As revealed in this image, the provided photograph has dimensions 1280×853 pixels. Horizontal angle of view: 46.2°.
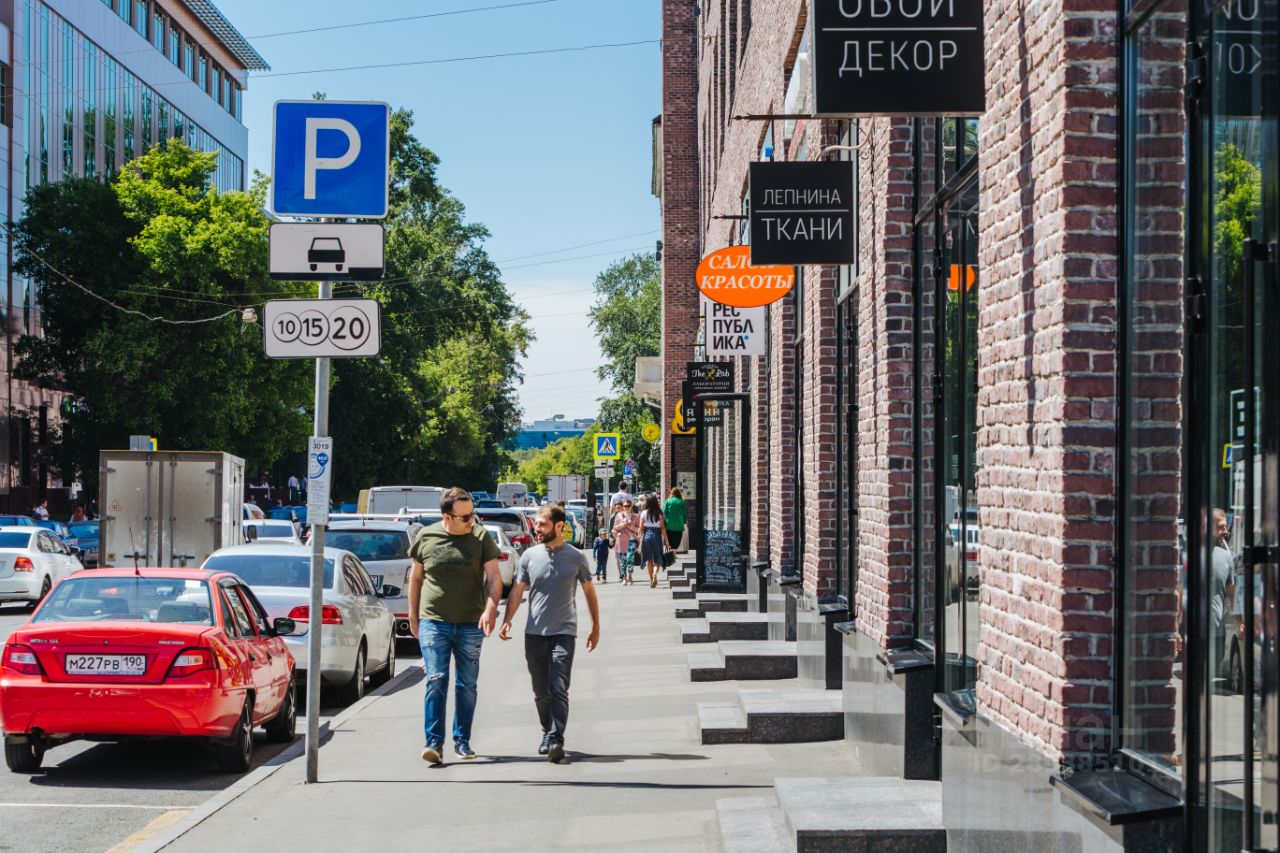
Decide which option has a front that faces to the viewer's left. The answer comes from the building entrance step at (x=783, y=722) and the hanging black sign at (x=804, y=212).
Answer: the building entrance step

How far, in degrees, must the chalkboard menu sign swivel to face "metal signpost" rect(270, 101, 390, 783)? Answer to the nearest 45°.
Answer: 0° — it already faces it

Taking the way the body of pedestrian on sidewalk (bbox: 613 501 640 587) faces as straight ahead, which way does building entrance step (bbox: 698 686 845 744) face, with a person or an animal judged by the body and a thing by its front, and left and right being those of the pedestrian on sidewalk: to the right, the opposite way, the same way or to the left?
to the right

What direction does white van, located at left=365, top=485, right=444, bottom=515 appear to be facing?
away from the camera

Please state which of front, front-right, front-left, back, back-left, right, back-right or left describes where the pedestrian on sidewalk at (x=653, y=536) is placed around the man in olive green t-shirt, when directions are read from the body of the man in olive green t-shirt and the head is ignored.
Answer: back

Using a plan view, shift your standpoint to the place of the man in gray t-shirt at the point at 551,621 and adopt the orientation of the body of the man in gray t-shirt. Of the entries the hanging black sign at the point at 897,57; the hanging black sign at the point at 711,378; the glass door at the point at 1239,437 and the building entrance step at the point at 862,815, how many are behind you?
1

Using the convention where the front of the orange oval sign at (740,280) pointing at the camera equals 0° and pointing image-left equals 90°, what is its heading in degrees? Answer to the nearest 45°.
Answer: approximately 0°

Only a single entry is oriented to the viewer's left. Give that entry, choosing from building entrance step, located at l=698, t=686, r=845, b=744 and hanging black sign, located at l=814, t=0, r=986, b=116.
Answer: the building entrance step

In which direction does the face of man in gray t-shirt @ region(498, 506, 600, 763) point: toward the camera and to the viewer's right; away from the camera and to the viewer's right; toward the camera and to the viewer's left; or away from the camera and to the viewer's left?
toward the camera and to the viewer's left

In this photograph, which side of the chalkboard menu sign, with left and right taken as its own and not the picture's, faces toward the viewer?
front

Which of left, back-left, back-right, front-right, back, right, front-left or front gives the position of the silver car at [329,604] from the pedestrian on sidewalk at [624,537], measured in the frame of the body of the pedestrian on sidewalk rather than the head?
front

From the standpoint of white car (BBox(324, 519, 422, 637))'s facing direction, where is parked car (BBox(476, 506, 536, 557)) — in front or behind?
in front

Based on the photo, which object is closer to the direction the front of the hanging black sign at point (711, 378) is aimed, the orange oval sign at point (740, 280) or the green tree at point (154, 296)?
the orange oval sign

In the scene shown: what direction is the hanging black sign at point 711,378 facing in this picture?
toward the camera
